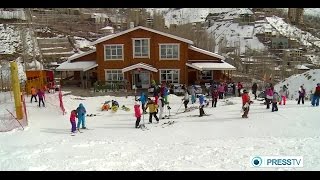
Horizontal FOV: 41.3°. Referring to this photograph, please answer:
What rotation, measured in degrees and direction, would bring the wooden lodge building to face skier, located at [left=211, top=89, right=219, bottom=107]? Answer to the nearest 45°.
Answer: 0° — it already faces them

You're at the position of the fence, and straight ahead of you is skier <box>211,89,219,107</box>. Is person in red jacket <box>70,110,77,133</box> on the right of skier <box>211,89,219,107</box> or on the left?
right

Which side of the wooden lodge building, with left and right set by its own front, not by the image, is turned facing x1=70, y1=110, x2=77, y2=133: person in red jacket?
front

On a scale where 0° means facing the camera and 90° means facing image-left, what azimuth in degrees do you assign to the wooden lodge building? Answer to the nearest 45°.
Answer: approximately 0°

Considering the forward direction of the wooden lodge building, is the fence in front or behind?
in front
